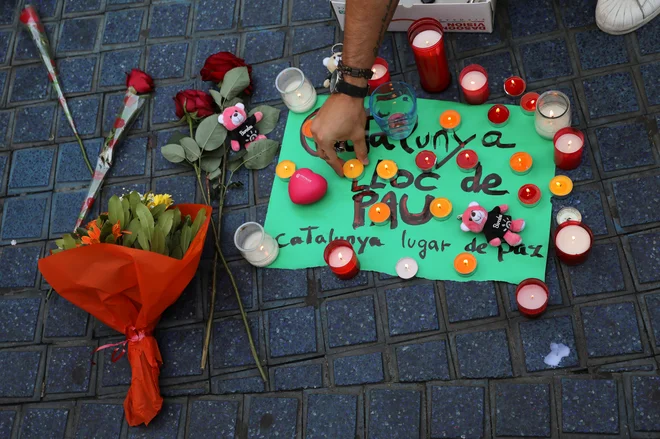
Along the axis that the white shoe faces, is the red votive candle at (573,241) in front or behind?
in front

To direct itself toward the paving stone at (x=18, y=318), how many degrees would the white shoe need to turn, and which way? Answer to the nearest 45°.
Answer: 0° — it already faces it

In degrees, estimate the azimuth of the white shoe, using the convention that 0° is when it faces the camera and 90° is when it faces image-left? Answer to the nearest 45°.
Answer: approximately 45°

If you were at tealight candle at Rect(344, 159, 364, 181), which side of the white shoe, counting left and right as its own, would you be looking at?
front

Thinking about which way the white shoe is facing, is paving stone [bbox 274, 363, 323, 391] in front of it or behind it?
in front

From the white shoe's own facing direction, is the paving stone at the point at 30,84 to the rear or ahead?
ahead

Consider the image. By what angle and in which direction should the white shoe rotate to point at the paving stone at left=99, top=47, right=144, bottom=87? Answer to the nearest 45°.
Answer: approximately 45° to its right

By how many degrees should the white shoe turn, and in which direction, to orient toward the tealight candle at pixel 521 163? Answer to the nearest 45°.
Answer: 0° — it already faces it
